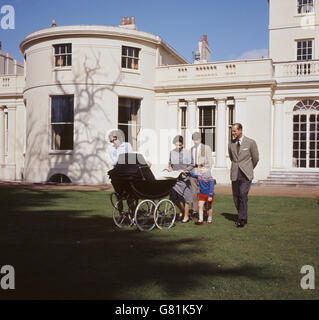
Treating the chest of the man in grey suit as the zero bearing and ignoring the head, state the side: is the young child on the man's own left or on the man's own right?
on the man's own right

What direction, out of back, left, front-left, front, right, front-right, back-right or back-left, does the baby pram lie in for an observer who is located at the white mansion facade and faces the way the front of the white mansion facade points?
front

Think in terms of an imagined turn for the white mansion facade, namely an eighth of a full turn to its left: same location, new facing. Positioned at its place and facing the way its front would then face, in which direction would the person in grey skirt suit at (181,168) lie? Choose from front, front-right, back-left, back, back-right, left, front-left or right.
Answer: front-right

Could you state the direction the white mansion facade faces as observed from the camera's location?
facing the viewer

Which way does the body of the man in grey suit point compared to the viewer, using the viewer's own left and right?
facing the viewer and to the left of the viewer

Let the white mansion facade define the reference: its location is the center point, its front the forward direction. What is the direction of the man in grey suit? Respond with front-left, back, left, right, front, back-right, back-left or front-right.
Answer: front

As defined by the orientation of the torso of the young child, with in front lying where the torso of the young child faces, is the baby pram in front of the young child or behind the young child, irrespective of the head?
in front

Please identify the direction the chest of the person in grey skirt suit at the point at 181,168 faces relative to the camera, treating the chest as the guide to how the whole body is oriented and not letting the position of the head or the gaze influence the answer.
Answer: toward the camera
